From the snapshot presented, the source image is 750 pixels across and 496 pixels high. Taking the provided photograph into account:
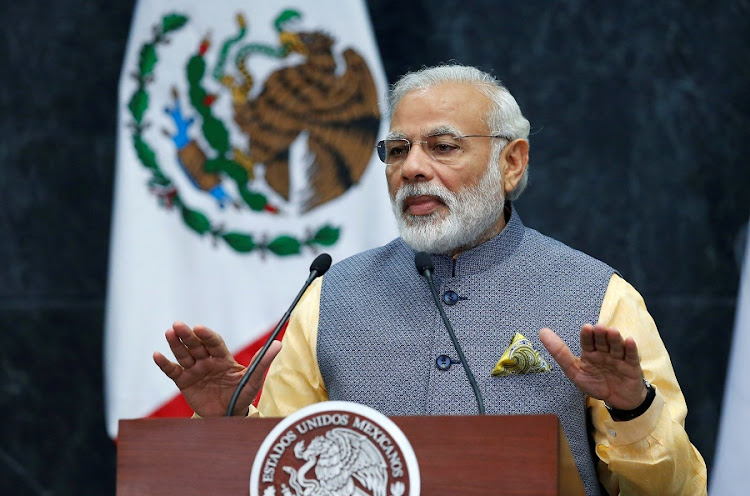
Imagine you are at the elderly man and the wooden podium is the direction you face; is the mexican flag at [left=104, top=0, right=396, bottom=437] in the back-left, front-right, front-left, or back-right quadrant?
back-right

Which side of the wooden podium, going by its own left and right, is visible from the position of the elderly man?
back

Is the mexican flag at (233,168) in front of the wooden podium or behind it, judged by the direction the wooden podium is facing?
behind

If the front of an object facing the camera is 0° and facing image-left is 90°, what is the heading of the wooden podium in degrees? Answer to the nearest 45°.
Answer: approximately 0°

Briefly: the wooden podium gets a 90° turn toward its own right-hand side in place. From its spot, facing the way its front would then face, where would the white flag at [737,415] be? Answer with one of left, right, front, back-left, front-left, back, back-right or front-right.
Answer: back-right

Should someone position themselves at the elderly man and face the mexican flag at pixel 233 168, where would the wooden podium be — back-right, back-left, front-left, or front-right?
back-left
